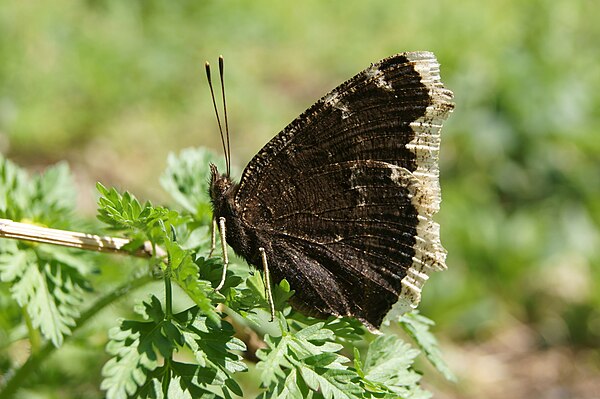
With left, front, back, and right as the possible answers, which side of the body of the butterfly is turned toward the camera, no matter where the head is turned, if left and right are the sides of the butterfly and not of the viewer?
left

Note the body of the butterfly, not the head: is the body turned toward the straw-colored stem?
yes
